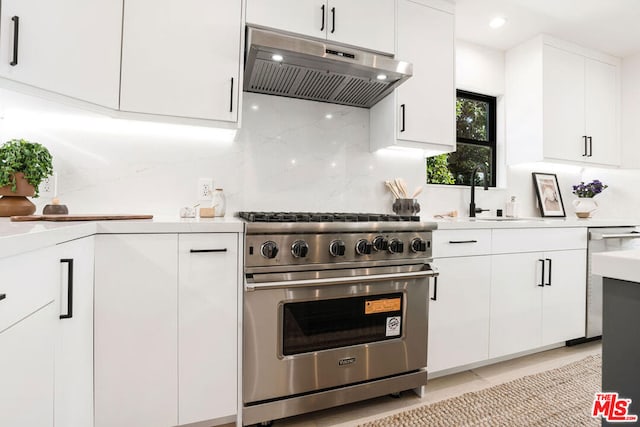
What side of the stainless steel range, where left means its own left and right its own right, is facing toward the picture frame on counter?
left

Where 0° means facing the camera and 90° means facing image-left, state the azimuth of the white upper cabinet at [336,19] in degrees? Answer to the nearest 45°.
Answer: approximately 315°

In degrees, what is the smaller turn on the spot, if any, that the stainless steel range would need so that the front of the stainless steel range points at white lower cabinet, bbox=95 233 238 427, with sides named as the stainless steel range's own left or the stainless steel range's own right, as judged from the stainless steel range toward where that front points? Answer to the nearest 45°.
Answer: approximately 135° to the stainless steel range's own right

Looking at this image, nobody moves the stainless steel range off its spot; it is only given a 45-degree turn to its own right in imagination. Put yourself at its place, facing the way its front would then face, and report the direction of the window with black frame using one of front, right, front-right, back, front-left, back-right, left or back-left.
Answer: back-left

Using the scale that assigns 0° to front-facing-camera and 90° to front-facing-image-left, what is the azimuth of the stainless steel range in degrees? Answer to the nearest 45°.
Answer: approximately 315°

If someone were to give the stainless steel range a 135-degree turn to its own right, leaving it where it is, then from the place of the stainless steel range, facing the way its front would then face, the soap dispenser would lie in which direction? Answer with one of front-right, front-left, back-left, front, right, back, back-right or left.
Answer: back-right

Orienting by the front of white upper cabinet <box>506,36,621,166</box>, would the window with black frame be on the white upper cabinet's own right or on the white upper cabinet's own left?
on the white upper cabinet's own right

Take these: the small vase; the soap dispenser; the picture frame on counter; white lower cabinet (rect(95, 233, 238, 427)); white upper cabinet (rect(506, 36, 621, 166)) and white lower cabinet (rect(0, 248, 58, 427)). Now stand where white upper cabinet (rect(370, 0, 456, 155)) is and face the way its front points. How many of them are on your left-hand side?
4

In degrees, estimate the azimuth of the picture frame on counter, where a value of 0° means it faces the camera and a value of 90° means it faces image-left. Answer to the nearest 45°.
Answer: approximately 315°

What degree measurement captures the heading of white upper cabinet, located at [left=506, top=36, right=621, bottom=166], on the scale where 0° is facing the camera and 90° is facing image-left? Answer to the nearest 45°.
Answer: approximately 315°

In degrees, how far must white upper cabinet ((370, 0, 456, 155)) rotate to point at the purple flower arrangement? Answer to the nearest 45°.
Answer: approximately 90° to its left
